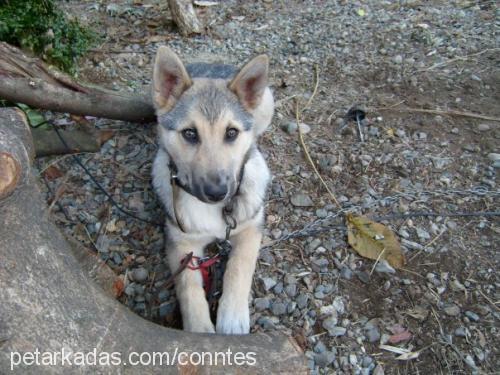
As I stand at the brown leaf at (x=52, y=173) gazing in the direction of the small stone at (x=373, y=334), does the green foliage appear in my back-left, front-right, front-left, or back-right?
back-left

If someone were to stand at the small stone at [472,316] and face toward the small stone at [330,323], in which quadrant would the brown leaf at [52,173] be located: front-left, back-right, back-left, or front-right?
front-right

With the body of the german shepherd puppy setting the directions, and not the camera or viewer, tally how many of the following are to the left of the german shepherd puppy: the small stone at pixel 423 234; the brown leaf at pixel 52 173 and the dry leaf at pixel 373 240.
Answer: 2

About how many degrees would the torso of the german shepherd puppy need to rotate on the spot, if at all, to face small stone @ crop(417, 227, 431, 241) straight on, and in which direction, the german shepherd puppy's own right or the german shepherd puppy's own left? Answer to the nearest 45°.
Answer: approximately 90° to the german shepherd puppy's own left

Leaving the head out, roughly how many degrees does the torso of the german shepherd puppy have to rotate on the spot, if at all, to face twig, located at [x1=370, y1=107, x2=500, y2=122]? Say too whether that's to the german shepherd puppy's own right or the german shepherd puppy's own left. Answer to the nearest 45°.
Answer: approximately 135° to the german shepherd puppy's own left

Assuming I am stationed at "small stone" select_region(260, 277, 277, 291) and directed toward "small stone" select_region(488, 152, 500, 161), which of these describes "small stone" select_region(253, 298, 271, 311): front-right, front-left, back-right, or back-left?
back-right

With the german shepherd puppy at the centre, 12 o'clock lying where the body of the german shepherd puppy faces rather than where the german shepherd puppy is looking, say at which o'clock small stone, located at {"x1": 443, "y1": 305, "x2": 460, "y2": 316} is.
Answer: The small stone is roughly at 10 o'clock from the german shepherd puppy.

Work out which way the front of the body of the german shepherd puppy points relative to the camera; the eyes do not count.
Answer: toward the camera

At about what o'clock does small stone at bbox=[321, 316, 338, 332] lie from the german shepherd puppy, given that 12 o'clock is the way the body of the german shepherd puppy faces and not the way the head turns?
The small stone is roughly at 11 o'clock from the german shepherd puppy.

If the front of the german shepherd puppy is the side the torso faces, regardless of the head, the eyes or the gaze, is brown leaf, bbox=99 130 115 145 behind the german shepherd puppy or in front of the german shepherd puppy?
behind

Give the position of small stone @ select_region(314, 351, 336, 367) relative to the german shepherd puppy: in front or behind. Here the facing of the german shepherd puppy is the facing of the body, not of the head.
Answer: in front

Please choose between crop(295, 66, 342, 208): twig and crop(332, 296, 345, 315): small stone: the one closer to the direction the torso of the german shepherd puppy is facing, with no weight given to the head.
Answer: the small stone

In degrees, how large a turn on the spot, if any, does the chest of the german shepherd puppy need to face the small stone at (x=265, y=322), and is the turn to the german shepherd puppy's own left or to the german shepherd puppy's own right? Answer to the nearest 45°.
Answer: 0° — it already faces it

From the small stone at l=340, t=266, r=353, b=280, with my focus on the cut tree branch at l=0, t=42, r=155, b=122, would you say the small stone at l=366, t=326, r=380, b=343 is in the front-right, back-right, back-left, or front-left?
back-left
